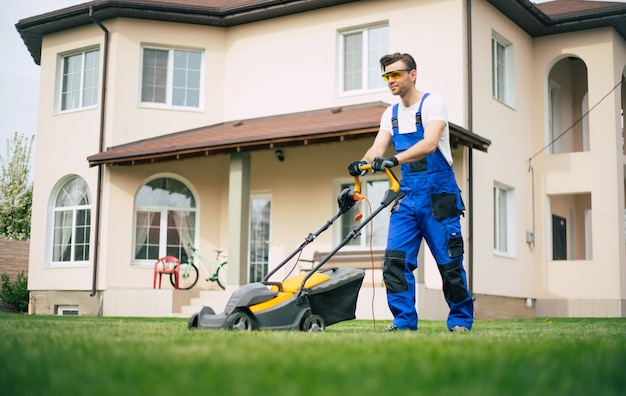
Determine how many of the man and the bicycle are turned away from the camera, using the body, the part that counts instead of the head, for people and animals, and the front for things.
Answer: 0

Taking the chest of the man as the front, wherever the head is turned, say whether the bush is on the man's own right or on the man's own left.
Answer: on the man's own right

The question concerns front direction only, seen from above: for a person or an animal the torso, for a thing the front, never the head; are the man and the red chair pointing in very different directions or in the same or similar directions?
same or similar directions

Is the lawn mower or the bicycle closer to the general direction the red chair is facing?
the lawn mower

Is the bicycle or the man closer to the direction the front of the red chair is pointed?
the man

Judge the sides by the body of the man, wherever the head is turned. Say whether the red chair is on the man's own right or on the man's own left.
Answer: on the man's own right

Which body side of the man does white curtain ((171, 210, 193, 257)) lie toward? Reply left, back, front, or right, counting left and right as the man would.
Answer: right

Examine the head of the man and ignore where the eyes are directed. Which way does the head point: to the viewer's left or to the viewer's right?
to the viewer's left

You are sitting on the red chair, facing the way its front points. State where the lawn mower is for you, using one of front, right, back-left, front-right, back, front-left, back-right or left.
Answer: front-left

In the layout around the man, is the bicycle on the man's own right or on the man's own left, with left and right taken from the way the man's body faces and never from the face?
on the man's own right

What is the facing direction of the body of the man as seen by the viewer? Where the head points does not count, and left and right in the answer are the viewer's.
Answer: facing the viewer and to the left of the viewer
